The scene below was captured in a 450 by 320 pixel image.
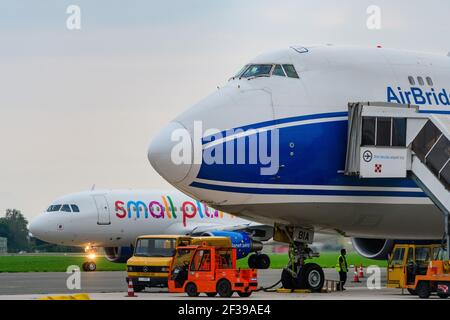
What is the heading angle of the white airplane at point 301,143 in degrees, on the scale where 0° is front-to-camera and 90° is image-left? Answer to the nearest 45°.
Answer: approximately 45°
